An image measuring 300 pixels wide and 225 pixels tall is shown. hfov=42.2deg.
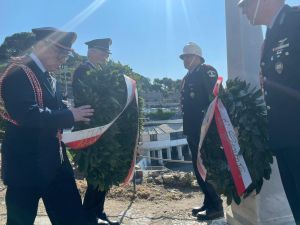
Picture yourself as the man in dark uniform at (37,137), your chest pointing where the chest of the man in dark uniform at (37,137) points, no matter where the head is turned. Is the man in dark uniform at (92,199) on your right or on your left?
on your left

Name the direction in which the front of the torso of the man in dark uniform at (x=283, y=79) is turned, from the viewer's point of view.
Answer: to the viewer's left

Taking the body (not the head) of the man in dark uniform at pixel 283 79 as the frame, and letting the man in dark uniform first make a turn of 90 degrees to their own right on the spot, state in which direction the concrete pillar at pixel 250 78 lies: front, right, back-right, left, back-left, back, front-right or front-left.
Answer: front

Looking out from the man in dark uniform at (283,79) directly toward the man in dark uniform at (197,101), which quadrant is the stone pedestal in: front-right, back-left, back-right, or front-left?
front-right

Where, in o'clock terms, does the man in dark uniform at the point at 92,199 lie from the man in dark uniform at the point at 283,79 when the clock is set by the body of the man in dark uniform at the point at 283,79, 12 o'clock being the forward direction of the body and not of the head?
the man in dark uniform at the point at 92,199 is roughly at 1 o'clock from the man in dark uniform at the point at 283,79.

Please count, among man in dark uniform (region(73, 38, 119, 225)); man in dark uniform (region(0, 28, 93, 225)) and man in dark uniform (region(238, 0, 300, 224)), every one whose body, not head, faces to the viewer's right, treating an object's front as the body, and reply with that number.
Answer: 2

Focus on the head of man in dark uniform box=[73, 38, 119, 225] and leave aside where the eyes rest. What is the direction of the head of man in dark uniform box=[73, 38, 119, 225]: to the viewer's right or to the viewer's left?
to the viewer's right

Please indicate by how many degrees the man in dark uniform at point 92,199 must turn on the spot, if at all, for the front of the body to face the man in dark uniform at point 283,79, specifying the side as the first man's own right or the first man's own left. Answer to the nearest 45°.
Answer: approximately 45° to the first man's own right

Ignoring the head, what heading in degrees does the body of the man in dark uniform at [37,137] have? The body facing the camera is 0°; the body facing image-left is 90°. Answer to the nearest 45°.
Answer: approximately 270°

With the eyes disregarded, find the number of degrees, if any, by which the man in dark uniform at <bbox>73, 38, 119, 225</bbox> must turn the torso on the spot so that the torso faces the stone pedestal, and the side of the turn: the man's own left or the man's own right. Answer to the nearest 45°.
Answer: approximately 45° to the man's own right

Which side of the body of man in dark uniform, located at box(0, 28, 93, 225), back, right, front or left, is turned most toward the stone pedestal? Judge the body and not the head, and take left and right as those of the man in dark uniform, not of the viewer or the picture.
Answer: front

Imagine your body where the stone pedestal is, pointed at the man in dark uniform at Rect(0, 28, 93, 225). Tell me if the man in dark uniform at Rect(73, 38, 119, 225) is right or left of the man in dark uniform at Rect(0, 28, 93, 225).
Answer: right

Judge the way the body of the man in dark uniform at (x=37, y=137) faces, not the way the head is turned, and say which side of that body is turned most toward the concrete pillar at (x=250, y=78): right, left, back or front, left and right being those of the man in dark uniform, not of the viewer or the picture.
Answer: front

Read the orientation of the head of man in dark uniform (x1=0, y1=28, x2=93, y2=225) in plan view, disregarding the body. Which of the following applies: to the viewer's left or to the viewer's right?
to the viewer's right
